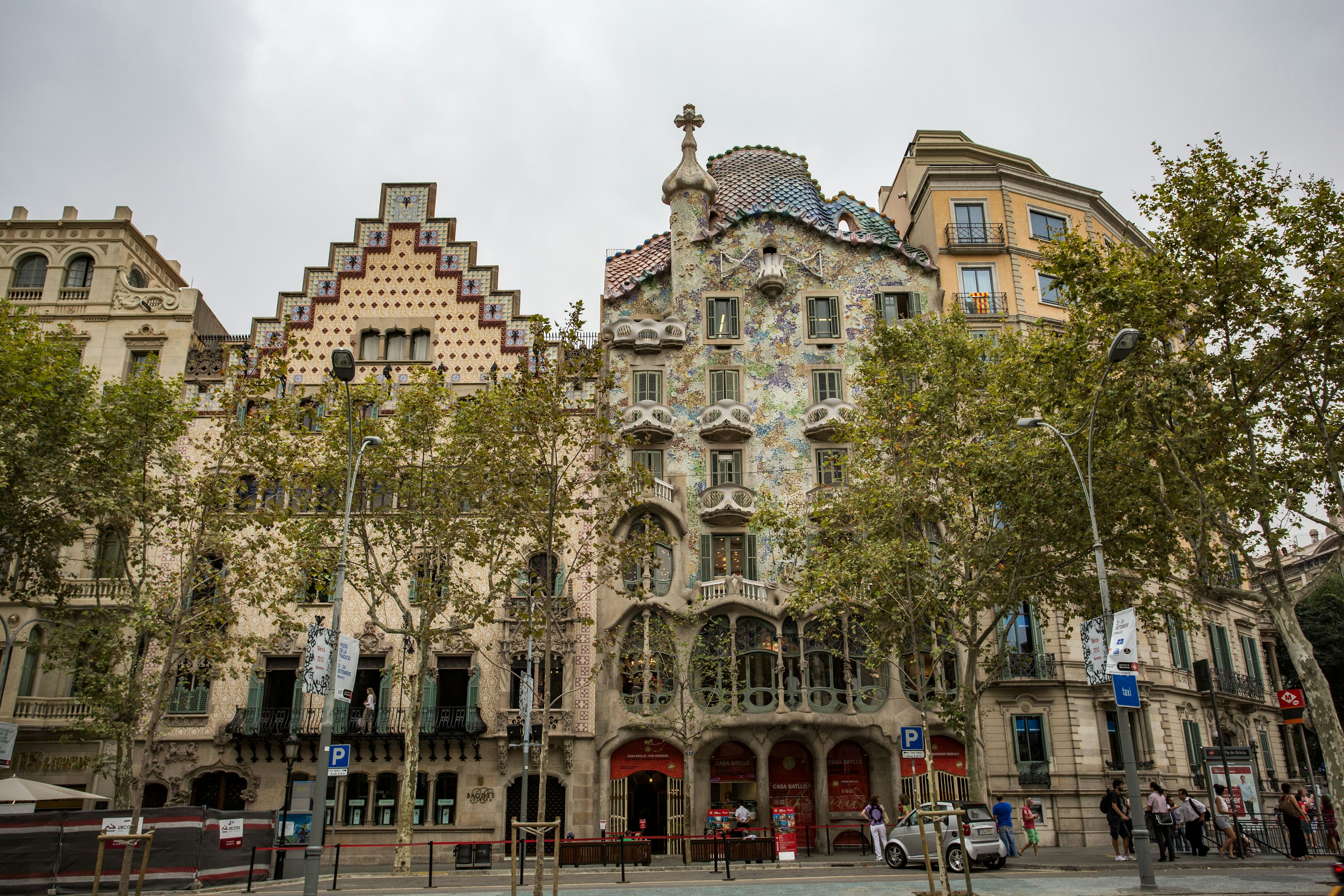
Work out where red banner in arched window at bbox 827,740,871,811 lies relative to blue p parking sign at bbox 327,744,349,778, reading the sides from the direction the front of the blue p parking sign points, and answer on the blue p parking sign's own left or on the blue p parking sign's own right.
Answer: on the blue p parking sign's own left

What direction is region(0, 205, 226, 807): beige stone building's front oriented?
toward the camera

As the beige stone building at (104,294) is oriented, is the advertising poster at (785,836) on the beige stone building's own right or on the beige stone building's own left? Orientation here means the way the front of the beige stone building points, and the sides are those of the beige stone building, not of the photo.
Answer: on the beige stone building's own left

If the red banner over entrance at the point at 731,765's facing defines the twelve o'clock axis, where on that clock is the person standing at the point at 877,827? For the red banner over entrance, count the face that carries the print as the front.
The person standing is roughly at 11 o'clock from the red banner over entrance.

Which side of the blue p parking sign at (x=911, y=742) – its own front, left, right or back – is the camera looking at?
front

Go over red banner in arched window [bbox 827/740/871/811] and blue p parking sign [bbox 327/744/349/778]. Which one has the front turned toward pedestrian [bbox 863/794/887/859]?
the red banner in arched window

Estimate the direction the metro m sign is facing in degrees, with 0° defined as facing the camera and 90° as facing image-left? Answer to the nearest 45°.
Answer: approximately 0°

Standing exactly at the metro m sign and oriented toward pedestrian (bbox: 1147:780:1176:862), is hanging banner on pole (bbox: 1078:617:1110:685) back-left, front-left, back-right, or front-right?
front-left

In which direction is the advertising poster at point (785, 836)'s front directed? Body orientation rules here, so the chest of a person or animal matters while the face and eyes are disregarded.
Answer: toward the camera

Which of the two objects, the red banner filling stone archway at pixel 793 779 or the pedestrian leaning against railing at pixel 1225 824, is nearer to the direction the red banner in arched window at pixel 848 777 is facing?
the pedestrian leaning against railing

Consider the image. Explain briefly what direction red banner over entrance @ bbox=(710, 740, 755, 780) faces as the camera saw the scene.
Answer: facing the viewer

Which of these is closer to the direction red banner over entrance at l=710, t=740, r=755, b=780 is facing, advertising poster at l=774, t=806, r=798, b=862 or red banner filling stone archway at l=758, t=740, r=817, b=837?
the advertising poster

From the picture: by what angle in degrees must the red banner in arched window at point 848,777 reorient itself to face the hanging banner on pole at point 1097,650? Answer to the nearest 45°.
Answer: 0° — it already faces it

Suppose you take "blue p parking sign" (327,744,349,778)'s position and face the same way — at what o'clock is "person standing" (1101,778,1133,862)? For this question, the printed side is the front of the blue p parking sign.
The person standing is roughly at 9 o'clock from the blue p parking sign.
